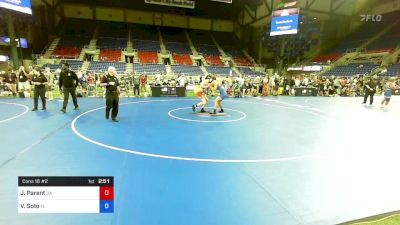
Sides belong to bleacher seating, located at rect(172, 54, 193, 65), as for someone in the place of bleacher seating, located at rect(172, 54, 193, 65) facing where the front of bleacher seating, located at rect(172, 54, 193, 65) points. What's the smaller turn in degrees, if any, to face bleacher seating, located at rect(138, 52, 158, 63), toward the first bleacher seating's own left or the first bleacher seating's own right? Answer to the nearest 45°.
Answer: approximately 90° to the first bleacher seating's own right

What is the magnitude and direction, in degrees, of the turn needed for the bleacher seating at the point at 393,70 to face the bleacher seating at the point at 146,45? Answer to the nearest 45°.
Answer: approximately 45° to its right

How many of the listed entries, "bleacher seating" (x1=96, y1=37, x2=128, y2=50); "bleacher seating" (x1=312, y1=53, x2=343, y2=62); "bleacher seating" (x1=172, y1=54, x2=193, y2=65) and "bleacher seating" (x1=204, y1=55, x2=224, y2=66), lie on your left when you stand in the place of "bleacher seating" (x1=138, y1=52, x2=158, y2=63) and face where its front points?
3

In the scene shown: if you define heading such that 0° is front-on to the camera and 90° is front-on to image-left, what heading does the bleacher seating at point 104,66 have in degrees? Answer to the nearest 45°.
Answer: approximately 0°

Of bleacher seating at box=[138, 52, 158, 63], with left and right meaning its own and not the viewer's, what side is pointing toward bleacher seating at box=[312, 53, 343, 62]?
left

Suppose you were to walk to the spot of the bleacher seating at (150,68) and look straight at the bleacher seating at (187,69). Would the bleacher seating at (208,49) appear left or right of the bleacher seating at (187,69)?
left

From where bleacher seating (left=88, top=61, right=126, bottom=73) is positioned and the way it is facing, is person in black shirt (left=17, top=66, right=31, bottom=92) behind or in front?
in front
